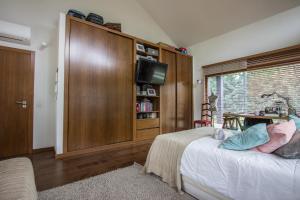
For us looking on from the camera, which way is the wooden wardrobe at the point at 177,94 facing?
facing the viewer and to the right of the viewer

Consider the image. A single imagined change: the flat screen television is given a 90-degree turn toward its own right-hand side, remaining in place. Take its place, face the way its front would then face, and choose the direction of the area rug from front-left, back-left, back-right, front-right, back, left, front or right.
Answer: front-left

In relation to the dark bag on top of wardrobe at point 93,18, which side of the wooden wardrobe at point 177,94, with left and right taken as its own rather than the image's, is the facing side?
right

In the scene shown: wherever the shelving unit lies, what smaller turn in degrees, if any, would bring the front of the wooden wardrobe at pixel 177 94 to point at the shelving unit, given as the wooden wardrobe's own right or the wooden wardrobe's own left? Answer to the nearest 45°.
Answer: approximately 90° to the wooden wardrobe's own right

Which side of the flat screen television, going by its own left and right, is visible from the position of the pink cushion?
front

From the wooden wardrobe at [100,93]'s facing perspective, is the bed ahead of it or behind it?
ahead

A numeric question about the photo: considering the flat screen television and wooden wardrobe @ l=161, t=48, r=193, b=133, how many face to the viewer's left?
0

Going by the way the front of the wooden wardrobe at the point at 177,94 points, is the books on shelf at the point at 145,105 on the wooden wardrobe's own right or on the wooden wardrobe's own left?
on the wooden wardrobe's own right

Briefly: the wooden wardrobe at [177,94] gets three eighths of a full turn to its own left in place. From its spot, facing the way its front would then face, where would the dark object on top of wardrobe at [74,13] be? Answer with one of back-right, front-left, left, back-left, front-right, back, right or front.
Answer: back-left
